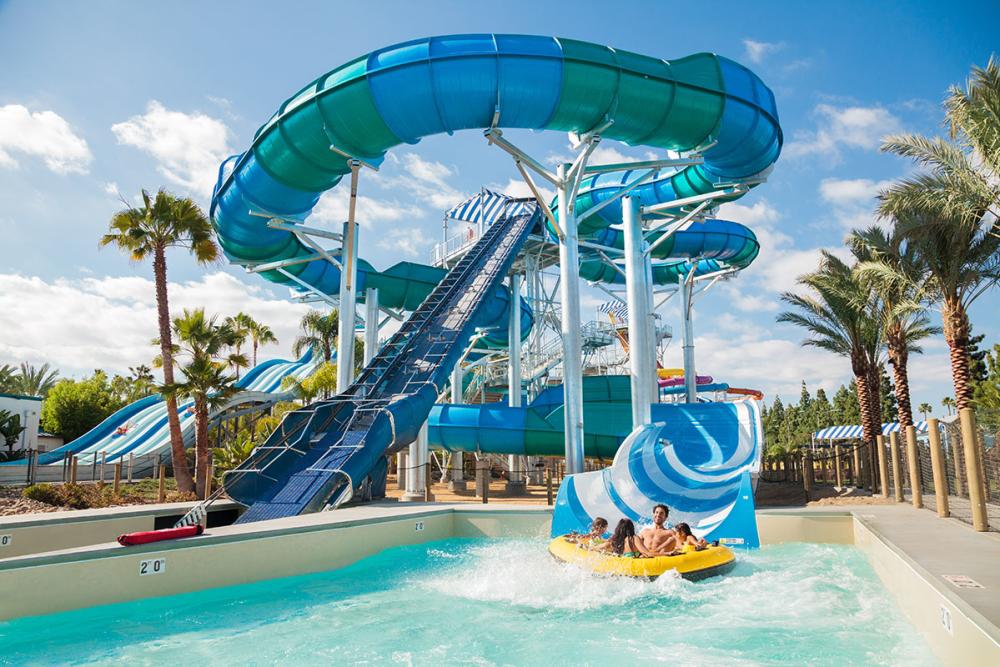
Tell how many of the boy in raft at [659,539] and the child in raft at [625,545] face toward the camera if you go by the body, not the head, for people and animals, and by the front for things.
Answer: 1

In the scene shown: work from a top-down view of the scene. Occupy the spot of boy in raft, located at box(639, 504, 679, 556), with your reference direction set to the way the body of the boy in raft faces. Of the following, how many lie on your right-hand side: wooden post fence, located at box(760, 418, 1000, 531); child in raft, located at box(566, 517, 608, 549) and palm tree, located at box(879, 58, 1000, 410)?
1

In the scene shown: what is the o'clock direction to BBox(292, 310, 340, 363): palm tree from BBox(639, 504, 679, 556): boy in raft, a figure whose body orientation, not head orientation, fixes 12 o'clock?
The palm tree is roughly at 5 o'clock from the boy in raft.

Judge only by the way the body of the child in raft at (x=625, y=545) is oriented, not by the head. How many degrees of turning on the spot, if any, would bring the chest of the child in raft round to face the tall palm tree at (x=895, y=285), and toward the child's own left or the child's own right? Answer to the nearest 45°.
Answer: approximately 45° to the child's own right

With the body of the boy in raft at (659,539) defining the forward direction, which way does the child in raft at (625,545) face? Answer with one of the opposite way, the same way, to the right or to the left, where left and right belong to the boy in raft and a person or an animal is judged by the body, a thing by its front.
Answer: the opposite way

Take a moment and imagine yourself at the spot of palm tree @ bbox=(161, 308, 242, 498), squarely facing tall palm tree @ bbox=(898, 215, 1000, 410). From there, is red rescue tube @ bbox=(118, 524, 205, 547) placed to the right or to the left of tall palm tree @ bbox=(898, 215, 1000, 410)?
right

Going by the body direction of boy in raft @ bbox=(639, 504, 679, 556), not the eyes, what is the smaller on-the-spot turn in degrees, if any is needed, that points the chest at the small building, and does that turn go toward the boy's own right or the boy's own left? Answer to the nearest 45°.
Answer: approximately 135° to the boy's own right

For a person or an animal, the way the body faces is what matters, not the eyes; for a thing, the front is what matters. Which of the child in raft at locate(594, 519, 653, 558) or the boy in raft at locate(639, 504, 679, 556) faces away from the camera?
the child in raft

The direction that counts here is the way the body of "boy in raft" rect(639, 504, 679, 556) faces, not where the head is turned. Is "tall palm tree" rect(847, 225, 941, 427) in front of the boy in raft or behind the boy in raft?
behind

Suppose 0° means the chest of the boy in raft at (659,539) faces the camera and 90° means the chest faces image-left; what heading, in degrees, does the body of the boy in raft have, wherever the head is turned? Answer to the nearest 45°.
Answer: approximately 0°

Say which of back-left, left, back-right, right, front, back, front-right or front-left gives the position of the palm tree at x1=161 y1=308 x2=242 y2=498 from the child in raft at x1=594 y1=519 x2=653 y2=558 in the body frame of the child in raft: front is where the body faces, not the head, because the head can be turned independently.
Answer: front-left

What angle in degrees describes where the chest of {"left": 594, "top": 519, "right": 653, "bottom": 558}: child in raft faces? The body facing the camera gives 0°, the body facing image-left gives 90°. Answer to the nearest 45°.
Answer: approximately 180°
